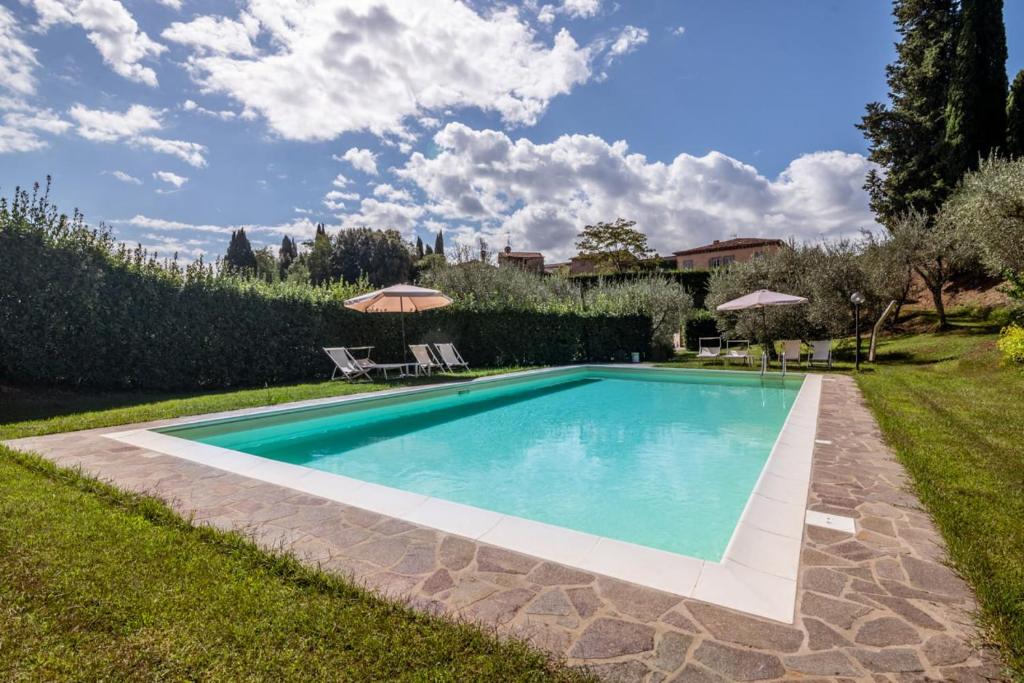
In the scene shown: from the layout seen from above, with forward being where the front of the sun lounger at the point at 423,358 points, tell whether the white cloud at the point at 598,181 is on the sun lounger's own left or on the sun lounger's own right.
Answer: on the sun lounger's own left

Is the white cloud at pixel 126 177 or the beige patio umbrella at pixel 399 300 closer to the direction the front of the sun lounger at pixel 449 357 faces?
the beige patio umbrella

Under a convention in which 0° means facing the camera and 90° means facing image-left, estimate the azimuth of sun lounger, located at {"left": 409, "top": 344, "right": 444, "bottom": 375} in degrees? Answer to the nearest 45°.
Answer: approximately 315°

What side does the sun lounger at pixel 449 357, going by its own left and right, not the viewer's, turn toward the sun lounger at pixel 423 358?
right

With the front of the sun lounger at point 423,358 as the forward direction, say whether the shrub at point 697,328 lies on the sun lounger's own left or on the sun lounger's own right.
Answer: on the sun lounger's own left

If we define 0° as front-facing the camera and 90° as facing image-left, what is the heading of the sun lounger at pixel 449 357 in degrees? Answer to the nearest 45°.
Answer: approximately 315°

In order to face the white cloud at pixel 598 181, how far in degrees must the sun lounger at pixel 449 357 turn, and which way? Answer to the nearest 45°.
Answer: approximately 90° to its left

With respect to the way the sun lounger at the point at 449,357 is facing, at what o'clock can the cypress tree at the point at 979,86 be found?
The cypress tree is roughly at 10 o'clock from the sun lounger.
